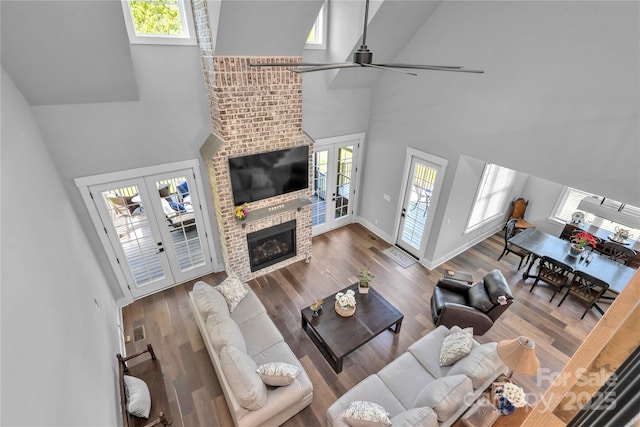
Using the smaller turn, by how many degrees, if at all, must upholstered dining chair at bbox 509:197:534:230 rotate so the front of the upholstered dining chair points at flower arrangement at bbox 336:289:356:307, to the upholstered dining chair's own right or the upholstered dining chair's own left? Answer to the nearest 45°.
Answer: approximately 45° to the upholstered dining chair's own right

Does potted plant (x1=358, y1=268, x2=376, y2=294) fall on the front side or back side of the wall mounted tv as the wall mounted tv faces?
on the front side

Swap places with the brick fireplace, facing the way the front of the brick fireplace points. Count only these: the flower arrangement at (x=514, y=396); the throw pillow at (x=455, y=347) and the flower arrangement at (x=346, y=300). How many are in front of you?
3

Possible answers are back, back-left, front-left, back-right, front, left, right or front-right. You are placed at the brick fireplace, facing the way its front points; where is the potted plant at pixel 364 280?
front

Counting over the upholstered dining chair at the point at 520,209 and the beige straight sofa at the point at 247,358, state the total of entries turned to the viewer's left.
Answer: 0

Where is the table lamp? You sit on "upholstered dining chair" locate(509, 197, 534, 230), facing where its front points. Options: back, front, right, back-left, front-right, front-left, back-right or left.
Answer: front-right

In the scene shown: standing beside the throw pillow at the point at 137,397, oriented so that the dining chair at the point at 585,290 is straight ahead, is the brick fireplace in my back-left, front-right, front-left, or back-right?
front-left

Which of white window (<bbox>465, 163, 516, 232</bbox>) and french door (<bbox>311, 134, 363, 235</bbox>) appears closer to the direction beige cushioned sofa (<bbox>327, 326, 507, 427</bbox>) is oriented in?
the french door

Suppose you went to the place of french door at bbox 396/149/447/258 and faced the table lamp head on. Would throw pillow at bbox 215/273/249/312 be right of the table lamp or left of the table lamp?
right

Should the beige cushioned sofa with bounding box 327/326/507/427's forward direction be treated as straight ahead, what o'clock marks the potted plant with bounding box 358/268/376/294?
The potted plant is roughly at 12 o'clock from the beige cushioned sofa.

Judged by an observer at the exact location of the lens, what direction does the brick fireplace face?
facing the viewer and to the right of the viewer

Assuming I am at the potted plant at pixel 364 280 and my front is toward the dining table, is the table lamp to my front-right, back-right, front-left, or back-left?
front-right

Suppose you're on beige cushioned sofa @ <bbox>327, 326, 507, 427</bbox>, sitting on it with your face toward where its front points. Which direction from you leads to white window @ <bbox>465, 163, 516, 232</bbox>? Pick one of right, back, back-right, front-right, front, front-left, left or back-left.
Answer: front-right

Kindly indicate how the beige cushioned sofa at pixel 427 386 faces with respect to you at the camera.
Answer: facing away from the viewer and to the left of the viewer

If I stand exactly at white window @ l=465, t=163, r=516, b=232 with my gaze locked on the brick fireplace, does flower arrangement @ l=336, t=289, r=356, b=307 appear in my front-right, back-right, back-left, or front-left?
front-left

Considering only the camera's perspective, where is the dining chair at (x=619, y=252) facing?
facing the viewer and to the left of the viewer

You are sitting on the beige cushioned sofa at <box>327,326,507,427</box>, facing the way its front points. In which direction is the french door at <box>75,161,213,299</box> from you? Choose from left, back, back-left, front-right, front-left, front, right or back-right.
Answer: front-left

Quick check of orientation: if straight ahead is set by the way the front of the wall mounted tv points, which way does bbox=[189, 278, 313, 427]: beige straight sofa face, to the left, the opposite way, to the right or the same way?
to the left

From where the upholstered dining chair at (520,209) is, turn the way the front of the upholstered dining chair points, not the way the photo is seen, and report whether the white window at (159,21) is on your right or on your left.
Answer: on your right

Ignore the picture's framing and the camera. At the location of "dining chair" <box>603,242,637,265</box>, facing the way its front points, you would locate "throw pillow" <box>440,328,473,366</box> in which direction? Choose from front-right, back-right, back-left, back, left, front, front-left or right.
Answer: front-left
